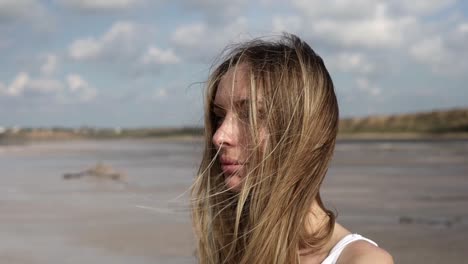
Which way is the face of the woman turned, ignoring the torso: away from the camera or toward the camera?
toward the camera

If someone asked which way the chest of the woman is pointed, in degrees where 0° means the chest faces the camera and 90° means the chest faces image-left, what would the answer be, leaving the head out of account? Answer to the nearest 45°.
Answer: approximately 45°
